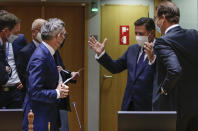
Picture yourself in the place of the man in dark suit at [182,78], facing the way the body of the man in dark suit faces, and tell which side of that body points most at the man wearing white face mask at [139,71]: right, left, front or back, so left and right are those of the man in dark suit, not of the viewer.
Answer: front

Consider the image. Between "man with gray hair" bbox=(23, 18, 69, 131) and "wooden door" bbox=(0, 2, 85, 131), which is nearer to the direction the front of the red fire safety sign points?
the man with gray hair

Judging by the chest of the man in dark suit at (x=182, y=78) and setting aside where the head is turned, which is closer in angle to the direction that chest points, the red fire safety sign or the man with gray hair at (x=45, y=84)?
the red fire safety sign

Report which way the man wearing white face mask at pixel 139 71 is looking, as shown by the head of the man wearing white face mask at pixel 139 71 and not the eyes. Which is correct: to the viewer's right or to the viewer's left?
to the viewer's left

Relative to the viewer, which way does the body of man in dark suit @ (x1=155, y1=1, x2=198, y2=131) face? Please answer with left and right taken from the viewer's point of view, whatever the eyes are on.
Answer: facing away from the viewer and to the left of the viewer

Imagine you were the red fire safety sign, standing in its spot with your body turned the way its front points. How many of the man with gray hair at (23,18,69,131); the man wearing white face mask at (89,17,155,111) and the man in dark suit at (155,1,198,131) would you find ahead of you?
3

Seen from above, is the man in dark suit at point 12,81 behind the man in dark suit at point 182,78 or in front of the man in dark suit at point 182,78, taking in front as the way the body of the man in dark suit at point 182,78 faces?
in front

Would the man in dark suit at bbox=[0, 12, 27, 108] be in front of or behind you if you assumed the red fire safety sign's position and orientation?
in front

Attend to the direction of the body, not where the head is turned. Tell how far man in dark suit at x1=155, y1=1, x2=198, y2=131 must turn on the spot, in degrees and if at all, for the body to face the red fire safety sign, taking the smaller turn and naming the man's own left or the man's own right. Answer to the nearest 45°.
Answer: approximately 45° to the man's own right

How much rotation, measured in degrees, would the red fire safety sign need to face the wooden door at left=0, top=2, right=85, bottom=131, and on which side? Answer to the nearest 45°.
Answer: approximately 90° to its right

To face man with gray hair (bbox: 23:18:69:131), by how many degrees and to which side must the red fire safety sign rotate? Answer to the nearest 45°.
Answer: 0° — it already faces them

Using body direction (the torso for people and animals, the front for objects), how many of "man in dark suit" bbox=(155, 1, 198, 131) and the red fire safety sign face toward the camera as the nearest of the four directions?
1
